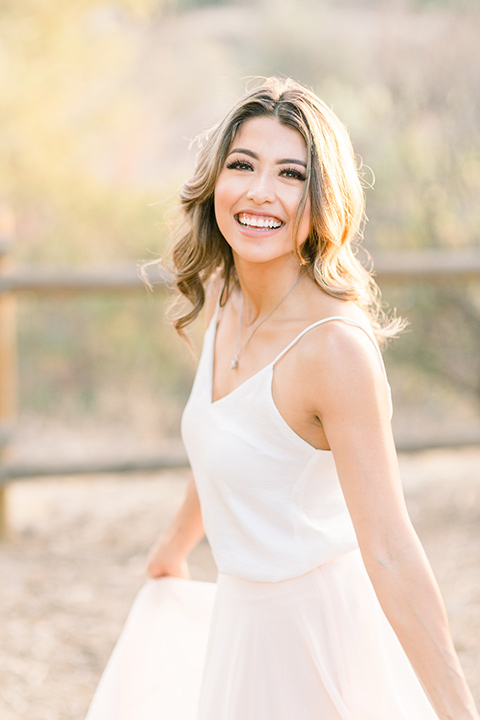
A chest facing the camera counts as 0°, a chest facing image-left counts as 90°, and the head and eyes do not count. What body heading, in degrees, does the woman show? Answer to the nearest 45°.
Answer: approximately 45°

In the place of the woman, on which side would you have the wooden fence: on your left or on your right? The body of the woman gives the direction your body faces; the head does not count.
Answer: on your right
